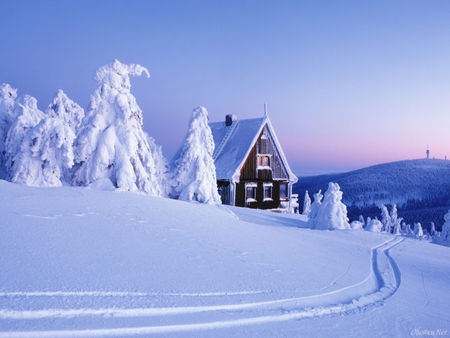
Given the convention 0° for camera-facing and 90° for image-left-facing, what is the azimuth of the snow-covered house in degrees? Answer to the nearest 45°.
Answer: approximately 315°

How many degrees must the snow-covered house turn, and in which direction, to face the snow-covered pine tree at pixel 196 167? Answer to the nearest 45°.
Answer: approximately 45° to its right

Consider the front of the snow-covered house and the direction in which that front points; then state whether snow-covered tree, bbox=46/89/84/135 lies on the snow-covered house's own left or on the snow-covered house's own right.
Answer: on the snow-covered house's own right

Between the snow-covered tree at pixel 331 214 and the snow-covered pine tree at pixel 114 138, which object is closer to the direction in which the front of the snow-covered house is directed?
the snow-covered tree

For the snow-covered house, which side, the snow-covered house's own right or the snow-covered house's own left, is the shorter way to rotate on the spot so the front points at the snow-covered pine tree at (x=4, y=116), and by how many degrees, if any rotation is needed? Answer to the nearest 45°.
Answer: approximately 90° to the snow-covered house's own right

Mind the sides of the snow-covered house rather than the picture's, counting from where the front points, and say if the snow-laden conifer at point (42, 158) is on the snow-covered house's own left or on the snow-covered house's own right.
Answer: on the snow-covered house's own right

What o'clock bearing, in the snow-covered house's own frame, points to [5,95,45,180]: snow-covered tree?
The snow-covered tree is roughly at 3 o'clock from the snow-covered house.
